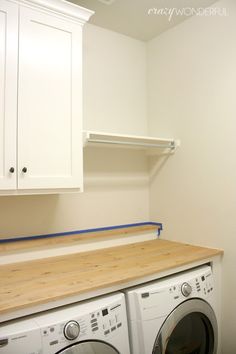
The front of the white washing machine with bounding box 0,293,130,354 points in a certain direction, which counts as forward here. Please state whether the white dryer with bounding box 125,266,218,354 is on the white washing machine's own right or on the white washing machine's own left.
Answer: on the white washing machine's own left

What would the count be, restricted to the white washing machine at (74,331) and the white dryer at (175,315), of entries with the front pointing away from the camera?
0

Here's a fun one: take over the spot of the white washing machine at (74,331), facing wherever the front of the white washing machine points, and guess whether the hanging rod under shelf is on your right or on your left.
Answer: on your left

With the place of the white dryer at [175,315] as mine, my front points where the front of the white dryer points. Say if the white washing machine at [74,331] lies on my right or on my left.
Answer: on my right

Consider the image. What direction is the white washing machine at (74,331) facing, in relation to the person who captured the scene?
facing the viewer and to the right of the viewer

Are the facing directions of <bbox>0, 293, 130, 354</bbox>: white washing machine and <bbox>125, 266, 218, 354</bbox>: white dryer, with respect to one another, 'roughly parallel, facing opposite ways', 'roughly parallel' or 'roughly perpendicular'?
roughly parallel
